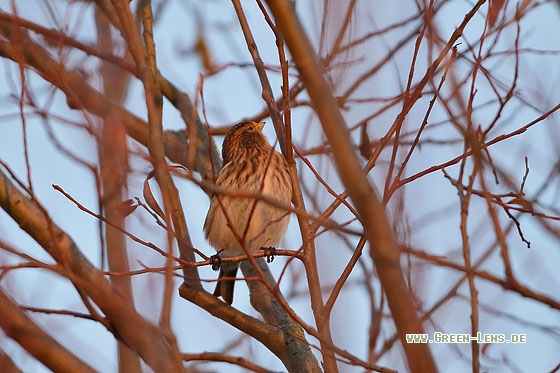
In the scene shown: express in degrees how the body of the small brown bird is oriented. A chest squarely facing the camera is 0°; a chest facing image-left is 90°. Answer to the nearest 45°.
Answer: approximately 315°
